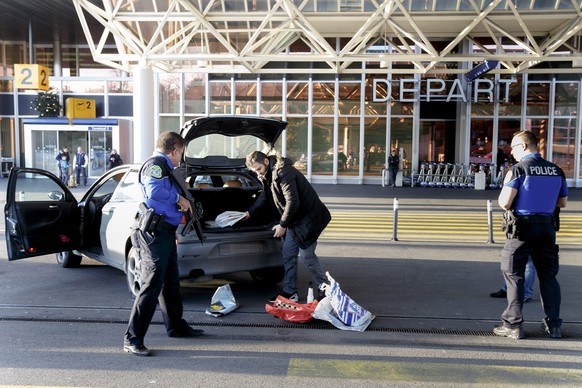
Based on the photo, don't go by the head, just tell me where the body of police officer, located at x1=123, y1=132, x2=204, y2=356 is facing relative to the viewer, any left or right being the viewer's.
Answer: facing to the right of the viewer

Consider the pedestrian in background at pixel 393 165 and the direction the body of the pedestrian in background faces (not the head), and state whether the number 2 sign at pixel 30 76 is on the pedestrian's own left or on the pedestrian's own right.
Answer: on the pedestrian's own right

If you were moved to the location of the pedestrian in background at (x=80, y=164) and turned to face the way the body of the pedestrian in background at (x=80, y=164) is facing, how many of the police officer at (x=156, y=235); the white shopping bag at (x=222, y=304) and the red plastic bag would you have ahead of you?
3

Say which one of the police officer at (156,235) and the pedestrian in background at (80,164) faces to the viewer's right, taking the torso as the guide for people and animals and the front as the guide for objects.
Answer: the police officer

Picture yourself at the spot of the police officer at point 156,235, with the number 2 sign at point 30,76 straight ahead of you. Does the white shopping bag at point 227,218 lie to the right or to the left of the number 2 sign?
right

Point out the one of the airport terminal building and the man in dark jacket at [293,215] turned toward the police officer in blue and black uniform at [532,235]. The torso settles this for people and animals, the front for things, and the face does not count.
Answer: the airport terminal building

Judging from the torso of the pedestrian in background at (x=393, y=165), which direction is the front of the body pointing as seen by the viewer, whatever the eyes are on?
toward the camera

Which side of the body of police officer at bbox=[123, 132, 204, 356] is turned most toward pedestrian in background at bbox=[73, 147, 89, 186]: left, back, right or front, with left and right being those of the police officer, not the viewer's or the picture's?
left

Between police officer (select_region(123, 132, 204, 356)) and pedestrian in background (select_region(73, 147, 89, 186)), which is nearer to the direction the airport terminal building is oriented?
the police officer

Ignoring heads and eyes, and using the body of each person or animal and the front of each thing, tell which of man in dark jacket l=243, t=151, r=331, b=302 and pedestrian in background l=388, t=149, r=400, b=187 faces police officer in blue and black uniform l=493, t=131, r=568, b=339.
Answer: the pedestrian in background

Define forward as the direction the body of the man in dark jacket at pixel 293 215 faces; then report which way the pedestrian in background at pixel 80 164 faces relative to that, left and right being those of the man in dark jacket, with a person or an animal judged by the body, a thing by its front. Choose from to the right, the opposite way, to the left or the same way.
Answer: to the left

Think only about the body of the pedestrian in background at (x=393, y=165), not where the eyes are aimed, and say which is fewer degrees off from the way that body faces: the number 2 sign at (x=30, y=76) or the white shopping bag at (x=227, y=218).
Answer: the white shopping bag

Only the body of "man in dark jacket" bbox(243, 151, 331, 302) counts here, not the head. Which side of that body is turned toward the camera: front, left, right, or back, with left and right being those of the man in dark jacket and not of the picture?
left

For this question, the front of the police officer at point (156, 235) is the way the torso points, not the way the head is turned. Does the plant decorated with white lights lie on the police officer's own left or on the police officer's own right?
on the police officer's own left

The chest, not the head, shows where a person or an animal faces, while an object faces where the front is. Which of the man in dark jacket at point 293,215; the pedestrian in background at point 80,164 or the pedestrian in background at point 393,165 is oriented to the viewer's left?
the man in dark jacket

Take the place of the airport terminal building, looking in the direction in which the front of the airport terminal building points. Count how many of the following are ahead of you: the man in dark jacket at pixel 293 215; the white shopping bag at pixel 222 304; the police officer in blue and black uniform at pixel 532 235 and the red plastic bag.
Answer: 4

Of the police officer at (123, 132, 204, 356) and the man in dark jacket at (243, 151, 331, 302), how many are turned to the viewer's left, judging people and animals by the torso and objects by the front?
1
